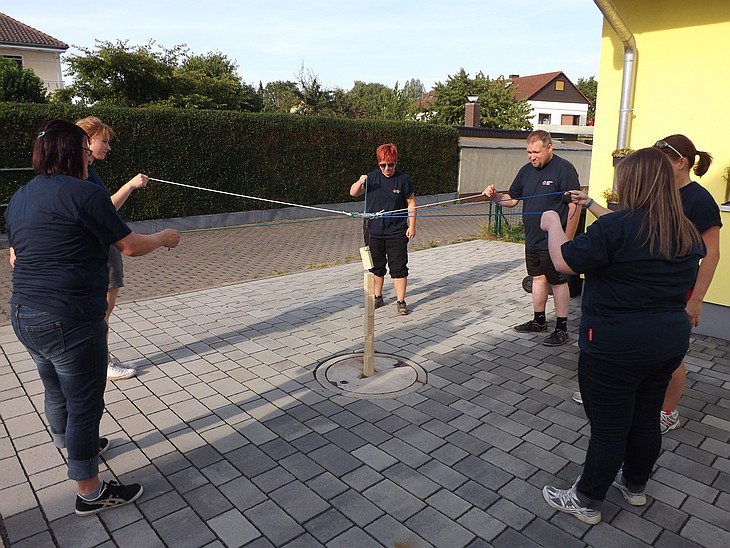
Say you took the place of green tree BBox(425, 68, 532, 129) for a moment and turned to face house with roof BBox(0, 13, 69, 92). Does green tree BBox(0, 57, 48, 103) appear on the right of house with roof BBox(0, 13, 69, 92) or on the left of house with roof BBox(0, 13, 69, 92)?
left

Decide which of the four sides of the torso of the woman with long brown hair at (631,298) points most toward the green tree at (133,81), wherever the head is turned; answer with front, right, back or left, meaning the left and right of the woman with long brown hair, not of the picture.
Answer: front

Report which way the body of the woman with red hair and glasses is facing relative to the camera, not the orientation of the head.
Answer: toward the camera

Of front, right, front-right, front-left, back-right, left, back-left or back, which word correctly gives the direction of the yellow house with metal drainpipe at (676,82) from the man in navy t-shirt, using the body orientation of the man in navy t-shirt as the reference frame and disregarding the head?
back

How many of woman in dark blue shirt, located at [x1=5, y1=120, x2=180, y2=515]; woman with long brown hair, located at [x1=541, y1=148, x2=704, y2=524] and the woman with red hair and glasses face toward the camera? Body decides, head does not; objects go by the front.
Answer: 1

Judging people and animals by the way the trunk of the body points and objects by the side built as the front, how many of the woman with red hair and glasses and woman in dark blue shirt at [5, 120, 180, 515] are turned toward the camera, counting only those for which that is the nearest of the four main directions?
1

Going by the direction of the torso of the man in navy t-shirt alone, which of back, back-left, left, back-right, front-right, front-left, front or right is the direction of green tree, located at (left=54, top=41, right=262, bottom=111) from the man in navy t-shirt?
right

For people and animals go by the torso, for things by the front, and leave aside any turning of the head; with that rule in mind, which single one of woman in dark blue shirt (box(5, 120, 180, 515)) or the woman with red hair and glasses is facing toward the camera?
the woman with red hair and glasses

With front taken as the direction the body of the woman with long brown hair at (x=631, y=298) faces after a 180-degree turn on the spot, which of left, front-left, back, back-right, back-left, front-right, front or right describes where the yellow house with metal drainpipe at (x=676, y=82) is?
back-left

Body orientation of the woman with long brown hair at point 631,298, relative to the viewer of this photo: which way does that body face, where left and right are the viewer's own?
facing away from the viewer and to the left of the viewer

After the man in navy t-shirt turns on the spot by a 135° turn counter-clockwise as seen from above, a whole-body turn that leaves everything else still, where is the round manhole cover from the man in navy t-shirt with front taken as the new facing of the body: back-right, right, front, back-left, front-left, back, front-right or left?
back-right

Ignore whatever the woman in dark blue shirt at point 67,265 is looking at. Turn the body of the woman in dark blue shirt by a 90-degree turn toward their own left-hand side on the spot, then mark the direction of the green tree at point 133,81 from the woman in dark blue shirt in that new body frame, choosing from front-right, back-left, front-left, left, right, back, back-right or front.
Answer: front-right

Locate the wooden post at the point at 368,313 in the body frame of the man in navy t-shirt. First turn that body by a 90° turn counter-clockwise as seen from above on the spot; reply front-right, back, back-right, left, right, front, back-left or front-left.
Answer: right

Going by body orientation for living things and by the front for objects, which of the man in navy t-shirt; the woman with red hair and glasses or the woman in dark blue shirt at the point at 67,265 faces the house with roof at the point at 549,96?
the woman in dark blue shirt

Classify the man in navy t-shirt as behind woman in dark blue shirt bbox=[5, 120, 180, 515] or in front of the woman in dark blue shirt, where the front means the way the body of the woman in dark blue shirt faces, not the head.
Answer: in front

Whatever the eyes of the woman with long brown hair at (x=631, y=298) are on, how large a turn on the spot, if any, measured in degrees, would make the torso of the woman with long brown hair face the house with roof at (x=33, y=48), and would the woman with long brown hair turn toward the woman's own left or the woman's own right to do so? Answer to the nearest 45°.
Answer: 0° — they already face it

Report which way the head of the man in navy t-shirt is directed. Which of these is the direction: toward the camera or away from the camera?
toward the camera

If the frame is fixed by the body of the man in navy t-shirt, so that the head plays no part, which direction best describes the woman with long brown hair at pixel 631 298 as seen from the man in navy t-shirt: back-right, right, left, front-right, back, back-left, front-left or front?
front-left

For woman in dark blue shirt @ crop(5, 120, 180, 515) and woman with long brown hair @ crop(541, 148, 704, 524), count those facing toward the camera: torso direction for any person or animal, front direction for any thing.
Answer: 0

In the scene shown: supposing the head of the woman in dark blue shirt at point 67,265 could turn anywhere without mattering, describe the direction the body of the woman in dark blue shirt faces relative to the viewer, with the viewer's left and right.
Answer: facing away from the viewer and to the right of the viewer

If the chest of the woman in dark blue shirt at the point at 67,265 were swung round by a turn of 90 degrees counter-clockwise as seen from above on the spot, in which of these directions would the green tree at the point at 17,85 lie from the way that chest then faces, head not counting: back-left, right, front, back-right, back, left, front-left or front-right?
front-right

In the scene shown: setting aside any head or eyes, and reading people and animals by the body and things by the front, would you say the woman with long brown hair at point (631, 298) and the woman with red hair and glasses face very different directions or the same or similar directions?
very different directions
